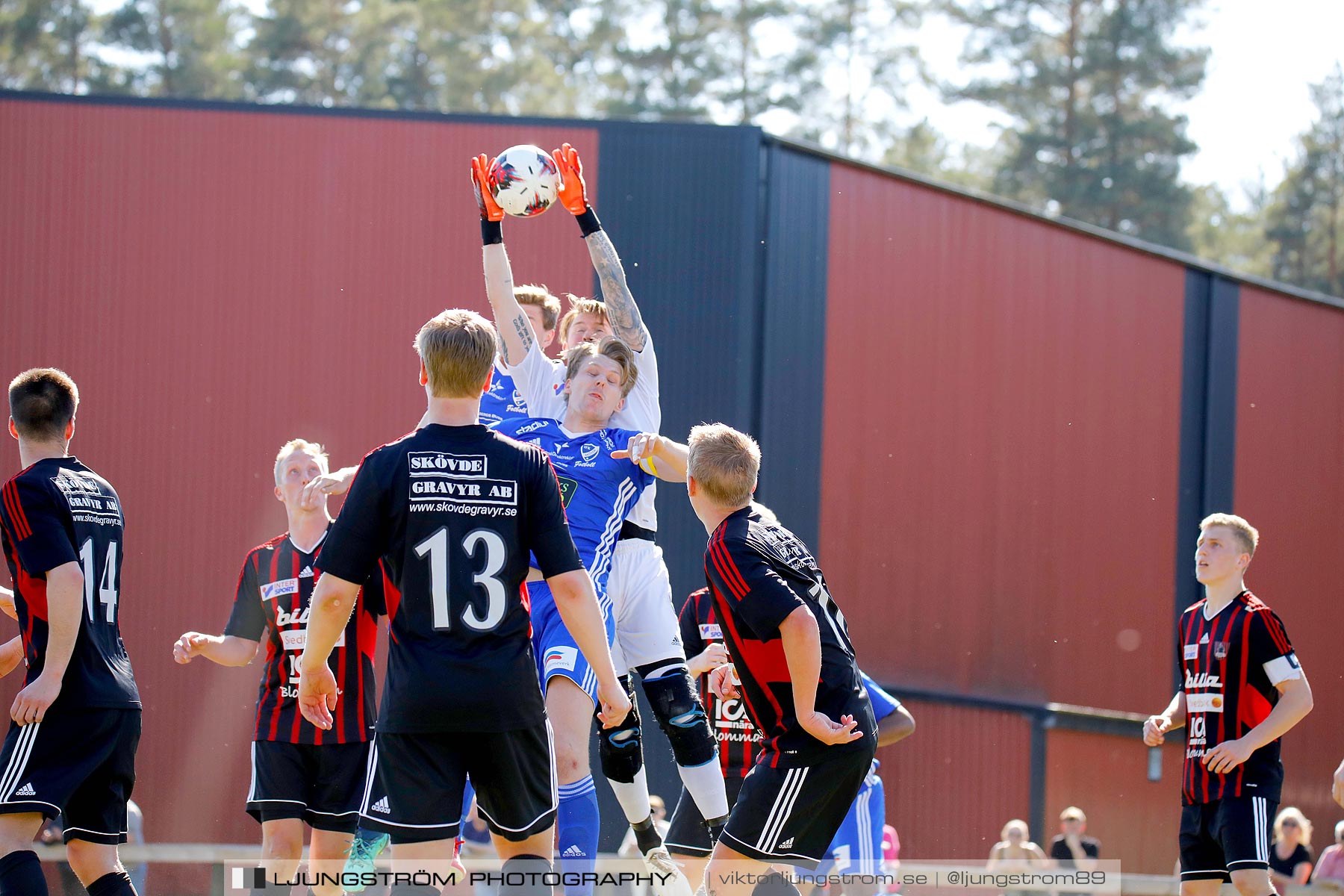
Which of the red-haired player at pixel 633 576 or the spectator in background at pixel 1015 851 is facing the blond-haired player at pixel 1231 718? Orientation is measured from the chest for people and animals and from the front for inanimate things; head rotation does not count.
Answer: the spectator in background

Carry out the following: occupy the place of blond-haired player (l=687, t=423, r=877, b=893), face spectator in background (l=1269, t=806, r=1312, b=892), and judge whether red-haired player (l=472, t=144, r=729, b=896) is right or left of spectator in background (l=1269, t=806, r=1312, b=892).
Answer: left

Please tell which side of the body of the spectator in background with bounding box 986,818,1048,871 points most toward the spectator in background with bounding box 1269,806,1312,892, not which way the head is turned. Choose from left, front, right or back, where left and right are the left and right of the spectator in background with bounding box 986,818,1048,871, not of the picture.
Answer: left

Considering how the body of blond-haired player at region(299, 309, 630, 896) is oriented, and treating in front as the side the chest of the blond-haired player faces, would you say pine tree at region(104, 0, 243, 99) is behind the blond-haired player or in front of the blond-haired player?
in front

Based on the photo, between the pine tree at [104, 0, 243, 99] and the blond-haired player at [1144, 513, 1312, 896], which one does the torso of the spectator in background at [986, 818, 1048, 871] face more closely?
the blond-haired player

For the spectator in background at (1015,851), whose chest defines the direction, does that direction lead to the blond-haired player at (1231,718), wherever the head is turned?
yes

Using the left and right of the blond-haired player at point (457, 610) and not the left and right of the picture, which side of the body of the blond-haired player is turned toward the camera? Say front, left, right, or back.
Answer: back

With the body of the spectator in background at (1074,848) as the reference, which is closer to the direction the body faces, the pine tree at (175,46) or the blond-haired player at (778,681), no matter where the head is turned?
the blond-haired player

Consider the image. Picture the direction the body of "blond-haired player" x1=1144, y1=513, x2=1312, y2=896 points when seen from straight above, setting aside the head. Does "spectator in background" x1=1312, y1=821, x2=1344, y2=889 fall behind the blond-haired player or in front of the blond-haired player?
behind

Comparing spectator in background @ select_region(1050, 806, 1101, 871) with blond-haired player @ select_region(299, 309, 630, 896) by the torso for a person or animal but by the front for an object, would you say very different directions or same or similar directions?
very different directions

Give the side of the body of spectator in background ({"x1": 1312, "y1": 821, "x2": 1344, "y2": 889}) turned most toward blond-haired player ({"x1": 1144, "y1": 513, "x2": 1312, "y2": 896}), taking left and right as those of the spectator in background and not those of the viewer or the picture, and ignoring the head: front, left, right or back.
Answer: front

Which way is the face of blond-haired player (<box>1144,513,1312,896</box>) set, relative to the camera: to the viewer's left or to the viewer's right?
to the viewer's left
